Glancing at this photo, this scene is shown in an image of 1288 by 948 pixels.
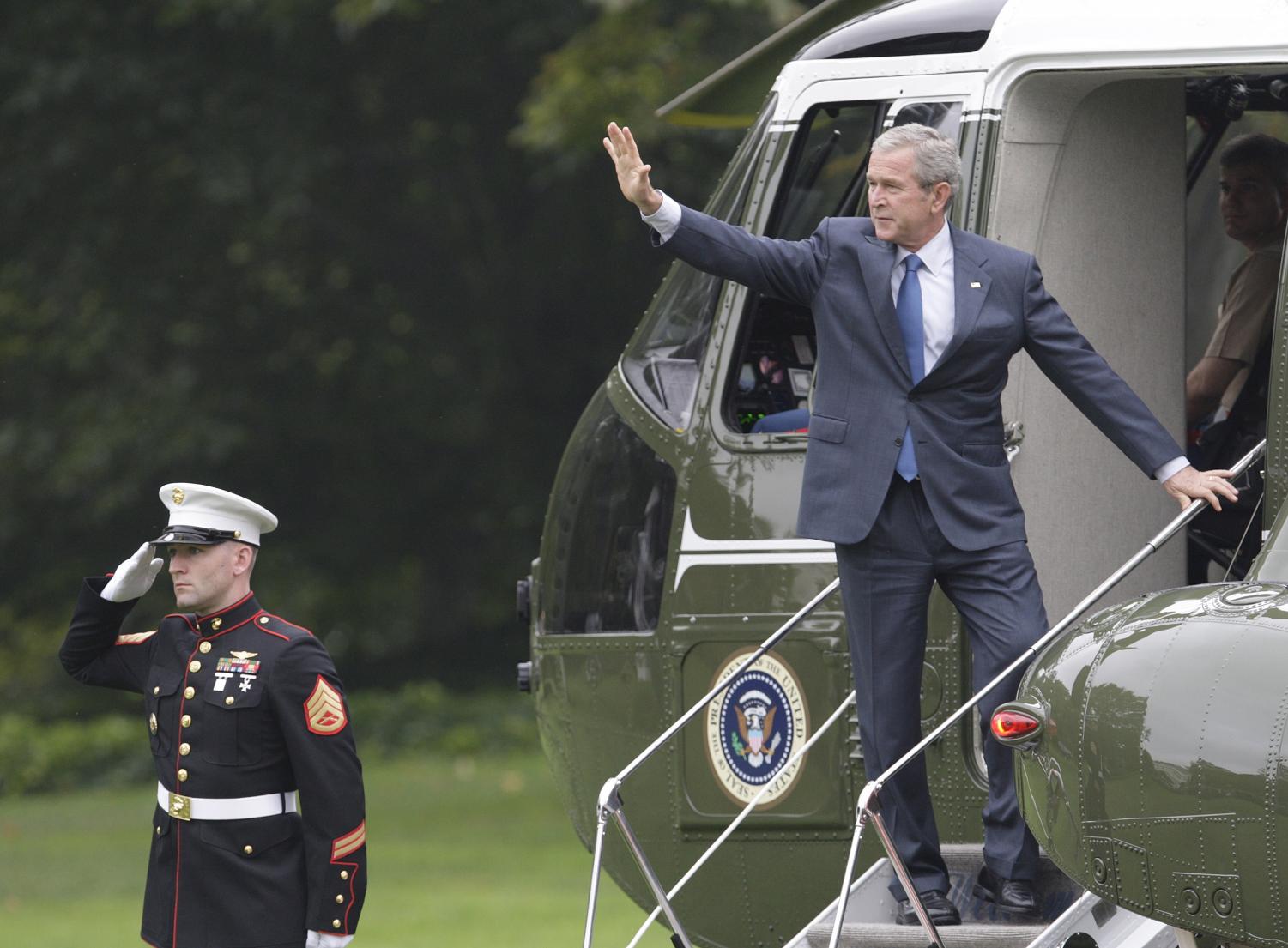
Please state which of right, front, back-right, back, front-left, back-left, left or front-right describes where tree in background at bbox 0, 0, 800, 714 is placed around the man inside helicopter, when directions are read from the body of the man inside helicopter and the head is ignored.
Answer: right

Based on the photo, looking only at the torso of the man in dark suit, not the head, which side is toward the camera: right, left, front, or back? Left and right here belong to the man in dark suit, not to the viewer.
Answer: front

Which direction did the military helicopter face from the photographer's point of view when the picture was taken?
facing to the left of the viewer

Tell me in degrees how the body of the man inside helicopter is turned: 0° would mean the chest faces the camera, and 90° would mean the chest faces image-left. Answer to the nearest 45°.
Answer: approximately 45°

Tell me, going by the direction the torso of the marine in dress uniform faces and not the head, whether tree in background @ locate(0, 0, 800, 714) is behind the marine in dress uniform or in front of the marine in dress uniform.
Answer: behind

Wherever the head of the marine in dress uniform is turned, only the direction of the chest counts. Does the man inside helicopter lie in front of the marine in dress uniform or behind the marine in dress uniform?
behind

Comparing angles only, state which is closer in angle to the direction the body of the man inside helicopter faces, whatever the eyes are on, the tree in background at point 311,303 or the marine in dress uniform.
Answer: the marine in dress uniform

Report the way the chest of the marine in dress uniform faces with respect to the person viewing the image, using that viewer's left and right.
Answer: facing the viewer and to the left of the viewer

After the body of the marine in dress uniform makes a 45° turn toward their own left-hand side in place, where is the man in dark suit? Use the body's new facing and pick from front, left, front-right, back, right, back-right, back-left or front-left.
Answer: left
